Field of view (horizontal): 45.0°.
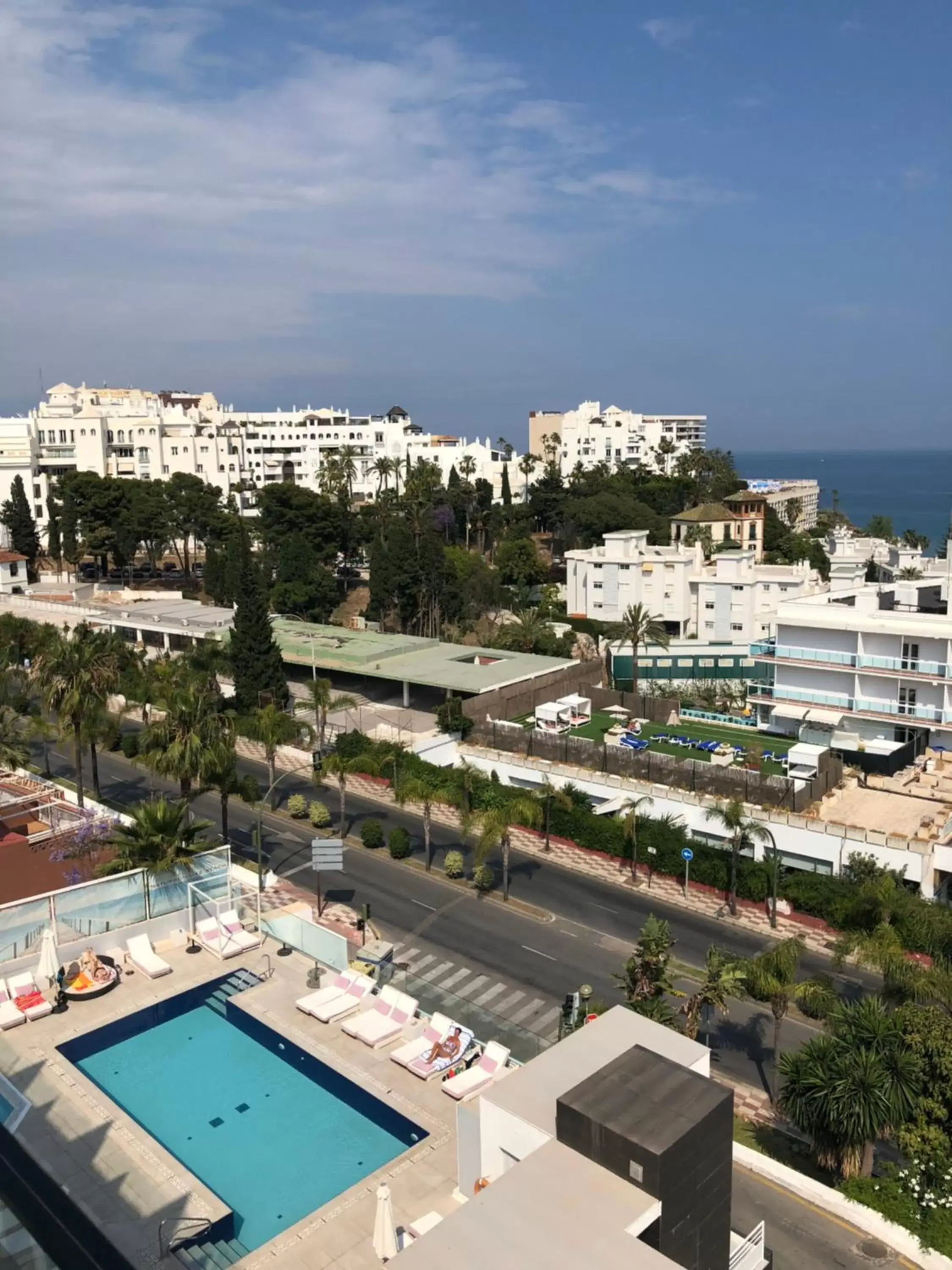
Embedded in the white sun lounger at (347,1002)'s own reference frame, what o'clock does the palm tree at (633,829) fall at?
The palm tree is roughly at 6 o'clock from the white sun lounger.

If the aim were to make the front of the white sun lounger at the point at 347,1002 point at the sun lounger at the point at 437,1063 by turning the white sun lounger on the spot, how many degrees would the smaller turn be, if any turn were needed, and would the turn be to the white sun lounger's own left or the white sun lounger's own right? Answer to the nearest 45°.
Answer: approximately 90° to the white sun lounger's own left

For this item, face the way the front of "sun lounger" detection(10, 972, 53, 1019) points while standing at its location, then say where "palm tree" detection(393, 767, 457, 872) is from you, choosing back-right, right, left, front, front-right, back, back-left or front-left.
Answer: left

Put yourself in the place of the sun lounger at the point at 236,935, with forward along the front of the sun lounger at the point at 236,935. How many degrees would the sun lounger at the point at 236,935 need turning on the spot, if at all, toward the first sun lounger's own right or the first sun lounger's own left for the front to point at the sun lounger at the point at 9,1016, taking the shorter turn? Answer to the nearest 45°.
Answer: approximately 90° to the first sun lounger's own right

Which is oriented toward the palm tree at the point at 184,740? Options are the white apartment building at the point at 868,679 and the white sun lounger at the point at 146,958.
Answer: the white apartment building

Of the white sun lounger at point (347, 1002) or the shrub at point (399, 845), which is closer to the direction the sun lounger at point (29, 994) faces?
the white sun lounger

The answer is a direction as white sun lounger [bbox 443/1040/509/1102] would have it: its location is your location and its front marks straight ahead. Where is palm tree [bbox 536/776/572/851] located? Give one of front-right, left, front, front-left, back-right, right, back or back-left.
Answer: back-right

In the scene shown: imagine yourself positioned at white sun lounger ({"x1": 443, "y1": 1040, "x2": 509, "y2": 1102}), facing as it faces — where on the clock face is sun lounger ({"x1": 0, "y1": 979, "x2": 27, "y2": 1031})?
The sun lounger is roughly at 2 o'clock from the white sun lounger.

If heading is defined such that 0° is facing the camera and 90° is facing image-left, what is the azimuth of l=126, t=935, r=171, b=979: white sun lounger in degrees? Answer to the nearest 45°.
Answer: approximately 315°

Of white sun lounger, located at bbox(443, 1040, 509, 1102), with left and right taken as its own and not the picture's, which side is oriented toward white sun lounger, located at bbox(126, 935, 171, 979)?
right

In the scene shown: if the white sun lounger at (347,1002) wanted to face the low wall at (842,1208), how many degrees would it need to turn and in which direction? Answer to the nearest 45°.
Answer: approximately 90° to its left

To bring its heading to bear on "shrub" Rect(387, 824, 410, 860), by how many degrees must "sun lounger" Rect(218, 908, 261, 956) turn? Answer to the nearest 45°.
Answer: approximately 90° to its left

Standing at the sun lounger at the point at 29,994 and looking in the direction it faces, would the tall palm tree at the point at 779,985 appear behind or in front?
in front

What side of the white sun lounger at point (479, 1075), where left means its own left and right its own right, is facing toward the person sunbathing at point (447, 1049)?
right

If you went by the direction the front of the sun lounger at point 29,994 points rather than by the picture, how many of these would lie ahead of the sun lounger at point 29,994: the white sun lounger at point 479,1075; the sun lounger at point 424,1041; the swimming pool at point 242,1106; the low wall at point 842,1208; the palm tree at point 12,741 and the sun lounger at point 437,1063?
5
